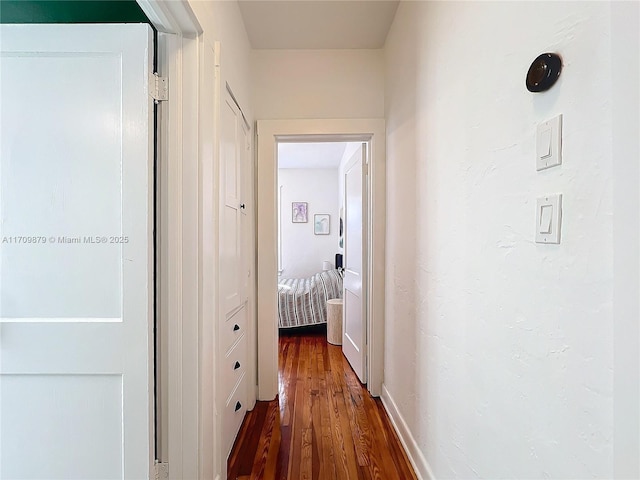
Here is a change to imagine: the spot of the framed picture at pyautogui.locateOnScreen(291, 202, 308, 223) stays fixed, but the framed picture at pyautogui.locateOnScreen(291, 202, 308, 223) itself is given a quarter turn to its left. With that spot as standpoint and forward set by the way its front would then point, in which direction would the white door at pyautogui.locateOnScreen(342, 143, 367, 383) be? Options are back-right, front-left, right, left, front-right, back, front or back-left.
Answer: right

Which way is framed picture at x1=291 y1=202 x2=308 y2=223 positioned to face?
toward the camera

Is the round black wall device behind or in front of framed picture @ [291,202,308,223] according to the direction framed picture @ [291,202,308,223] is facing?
in front

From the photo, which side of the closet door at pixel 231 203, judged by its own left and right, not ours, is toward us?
right

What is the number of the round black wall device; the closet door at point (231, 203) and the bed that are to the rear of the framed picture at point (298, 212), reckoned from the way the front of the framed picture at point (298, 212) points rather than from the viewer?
0

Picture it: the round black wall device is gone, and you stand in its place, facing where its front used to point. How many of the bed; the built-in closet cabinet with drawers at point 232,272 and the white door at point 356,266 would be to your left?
0

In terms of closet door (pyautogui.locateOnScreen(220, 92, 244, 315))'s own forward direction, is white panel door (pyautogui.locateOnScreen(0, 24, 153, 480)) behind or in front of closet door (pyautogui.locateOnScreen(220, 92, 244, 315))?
behind

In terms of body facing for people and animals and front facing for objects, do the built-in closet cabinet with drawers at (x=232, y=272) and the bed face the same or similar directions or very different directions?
very different directions

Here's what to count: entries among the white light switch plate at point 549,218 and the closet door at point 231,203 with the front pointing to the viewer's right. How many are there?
1

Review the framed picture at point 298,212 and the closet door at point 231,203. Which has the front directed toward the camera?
the framed picture

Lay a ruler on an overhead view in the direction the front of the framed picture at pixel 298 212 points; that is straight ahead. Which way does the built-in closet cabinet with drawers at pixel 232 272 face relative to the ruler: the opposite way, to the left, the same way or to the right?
to the left

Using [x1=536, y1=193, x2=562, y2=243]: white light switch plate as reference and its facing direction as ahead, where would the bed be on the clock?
The bed is roughly at 3 o'clock from the white light switch plate.

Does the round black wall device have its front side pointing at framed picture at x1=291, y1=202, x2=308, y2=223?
no

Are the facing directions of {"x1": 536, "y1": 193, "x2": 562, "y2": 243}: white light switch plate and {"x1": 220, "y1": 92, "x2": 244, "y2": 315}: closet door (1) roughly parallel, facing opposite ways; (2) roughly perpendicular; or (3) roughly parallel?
roughly parallel, facing opposite ways
